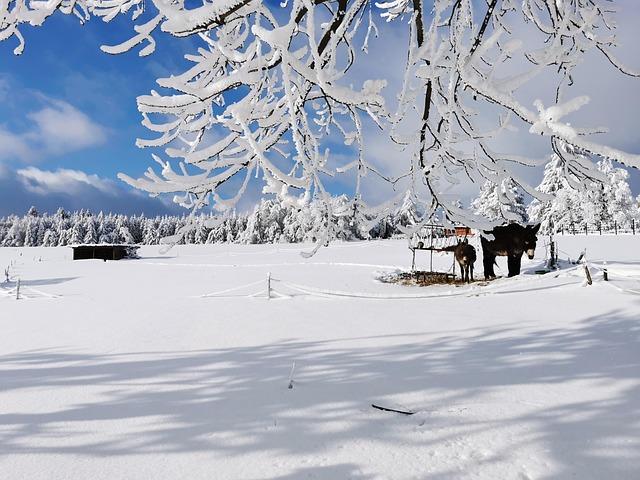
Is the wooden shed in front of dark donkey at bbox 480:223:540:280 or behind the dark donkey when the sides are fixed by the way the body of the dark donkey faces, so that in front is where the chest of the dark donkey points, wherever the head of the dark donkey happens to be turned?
behind

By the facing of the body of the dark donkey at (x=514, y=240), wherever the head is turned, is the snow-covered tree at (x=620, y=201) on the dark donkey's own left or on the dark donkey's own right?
on the dark donkey's own left

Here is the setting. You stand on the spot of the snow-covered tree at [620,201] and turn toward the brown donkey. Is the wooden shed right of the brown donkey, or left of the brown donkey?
right

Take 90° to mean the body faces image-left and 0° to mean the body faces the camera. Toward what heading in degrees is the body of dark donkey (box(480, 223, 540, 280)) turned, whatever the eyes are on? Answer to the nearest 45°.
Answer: approximately 270°

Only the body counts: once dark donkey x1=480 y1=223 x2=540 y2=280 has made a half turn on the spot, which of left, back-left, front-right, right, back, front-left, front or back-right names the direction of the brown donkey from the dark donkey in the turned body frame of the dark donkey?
front-right
